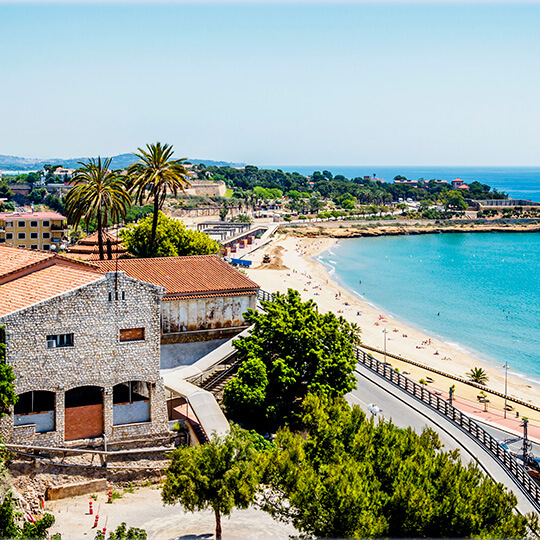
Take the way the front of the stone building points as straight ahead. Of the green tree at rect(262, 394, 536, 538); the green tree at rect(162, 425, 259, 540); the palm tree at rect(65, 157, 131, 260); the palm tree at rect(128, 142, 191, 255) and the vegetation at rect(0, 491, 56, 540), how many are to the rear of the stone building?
2

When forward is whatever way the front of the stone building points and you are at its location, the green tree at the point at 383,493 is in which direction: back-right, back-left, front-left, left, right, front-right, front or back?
front-left

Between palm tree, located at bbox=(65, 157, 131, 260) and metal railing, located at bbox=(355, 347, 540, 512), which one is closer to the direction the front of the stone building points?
the metal railing

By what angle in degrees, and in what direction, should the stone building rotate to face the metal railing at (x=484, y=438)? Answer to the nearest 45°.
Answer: approximately 90° to its left

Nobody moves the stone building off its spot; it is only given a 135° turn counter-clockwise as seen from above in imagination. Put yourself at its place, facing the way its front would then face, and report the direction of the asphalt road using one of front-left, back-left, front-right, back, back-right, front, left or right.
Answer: front-right

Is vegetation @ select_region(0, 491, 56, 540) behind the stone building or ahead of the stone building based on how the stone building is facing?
ahead

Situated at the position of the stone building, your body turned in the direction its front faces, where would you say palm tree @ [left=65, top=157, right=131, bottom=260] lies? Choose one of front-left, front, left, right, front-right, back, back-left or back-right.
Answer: back

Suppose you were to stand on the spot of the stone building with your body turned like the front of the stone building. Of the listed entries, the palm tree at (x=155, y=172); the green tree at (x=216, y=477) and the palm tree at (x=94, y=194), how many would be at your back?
2

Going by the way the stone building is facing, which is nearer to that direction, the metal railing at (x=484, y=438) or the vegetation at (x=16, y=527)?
the vegetation

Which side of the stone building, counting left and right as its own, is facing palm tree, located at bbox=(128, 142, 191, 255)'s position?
back

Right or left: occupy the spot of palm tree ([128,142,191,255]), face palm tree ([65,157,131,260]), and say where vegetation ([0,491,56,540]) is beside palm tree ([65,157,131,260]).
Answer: left

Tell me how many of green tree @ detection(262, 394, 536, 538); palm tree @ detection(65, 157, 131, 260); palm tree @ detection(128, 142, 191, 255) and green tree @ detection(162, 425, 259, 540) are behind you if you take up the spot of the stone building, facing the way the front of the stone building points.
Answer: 2

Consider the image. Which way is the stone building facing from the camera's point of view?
toward the camera

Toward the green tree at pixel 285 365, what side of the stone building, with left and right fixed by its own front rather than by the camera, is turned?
left
